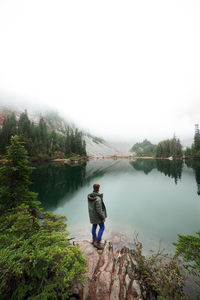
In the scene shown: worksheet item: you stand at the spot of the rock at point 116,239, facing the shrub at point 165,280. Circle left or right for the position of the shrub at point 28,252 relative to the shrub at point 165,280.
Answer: right

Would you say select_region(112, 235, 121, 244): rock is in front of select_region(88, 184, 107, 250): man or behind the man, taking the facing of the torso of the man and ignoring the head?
in front

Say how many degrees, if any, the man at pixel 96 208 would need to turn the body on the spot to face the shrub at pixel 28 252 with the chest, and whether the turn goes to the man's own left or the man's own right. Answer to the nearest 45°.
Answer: approximately 180°

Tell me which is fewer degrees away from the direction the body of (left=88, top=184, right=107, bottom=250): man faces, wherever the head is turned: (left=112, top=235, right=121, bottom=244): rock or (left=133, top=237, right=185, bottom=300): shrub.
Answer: the rock

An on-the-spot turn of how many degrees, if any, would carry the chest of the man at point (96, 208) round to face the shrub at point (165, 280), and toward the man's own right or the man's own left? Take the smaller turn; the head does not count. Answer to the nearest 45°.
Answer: approximately 90° to the man's own right

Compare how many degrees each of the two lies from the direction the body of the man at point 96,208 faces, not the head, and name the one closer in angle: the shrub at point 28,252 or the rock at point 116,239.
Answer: the rock

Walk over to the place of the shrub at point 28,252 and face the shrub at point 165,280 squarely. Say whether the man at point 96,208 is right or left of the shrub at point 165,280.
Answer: left

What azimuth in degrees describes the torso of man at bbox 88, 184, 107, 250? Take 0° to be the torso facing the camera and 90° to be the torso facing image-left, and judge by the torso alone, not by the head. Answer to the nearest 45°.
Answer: approximately 225°

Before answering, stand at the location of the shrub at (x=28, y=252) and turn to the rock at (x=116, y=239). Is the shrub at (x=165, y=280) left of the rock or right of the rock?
right
